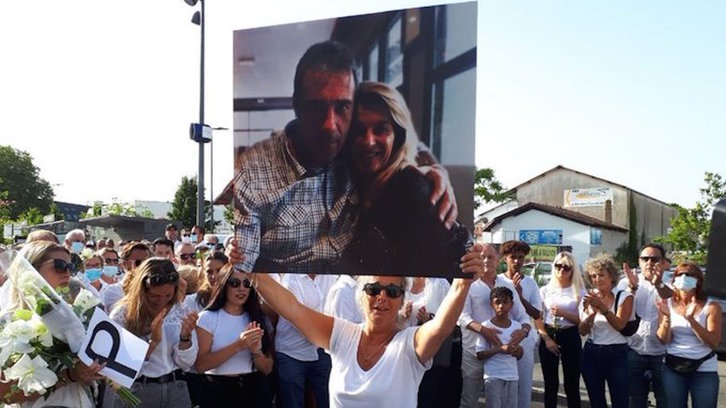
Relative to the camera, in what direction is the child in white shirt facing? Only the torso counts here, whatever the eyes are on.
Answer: toward the camera

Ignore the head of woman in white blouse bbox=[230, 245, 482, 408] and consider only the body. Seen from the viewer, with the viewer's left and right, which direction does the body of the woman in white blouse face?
facing the viewer

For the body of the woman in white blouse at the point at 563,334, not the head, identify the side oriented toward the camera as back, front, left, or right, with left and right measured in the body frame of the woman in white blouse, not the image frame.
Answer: front

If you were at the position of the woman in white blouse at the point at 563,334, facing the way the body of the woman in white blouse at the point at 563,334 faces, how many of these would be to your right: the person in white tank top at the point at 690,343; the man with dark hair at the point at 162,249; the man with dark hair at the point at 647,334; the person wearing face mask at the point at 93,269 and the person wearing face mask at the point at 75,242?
3

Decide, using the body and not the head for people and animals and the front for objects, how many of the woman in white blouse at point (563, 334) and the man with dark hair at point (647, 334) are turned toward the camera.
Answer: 2

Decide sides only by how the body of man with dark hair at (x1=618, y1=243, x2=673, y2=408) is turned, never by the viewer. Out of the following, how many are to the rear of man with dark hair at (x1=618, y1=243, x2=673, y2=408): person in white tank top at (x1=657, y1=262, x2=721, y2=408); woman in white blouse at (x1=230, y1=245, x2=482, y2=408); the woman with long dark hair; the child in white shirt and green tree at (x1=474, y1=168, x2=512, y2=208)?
1

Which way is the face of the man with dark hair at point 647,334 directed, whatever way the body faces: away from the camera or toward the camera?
toward the camera

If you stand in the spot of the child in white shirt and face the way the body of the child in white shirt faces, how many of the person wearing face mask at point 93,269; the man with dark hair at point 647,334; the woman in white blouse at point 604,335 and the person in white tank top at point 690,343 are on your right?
1

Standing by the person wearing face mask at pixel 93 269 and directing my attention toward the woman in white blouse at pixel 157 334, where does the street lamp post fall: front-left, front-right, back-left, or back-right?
back-left

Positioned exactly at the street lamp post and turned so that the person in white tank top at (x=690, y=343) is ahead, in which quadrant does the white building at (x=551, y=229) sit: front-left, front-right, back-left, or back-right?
back-left

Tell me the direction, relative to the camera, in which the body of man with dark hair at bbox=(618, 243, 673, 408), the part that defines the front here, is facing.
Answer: toward the camera

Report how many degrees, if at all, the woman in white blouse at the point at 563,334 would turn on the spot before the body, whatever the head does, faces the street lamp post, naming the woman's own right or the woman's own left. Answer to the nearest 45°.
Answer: approximately 135° to the woman's own right

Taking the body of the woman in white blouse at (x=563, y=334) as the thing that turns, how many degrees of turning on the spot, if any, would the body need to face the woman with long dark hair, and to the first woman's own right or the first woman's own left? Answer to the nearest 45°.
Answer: approximately 45° to the first woman's own right
